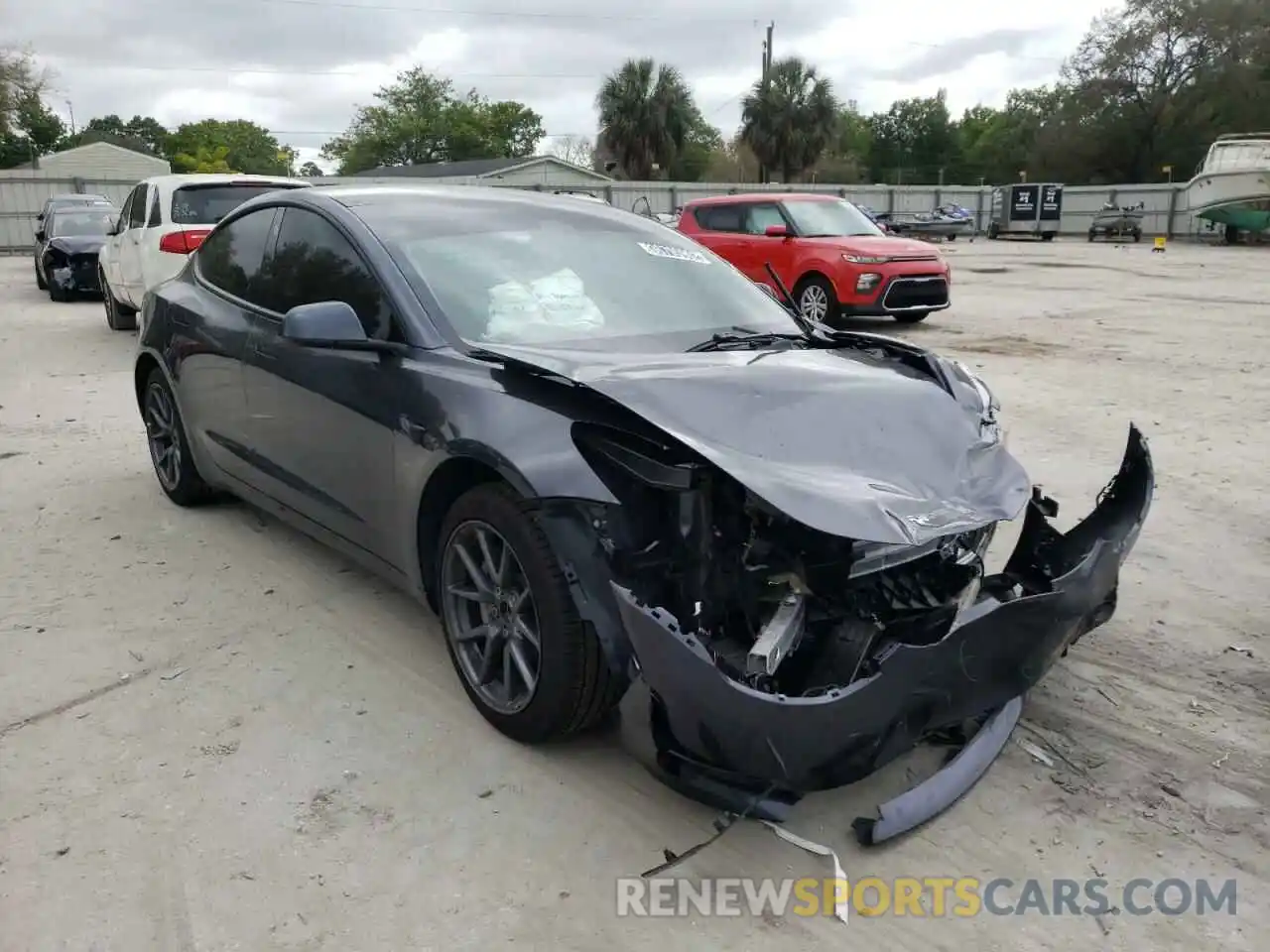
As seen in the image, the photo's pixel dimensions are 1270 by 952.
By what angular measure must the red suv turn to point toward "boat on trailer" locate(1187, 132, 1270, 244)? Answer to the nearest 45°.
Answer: approximately 90° to its left

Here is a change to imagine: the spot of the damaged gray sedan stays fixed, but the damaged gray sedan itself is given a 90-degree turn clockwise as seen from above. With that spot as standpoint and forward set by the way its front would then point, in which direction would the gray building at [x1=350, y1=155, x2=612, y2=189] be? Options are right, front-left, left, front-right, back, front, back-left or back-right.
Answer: back-right

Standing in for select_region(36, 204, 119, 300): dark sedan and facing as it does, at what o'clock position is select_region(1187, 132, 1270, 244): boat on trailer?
The boat on trailer is roughly at 9 o'clock from the dark sedan.

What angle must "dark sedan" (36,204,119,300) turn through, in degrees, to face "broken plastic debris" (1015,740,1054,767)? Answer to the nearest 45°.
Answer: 0° — it already faces it

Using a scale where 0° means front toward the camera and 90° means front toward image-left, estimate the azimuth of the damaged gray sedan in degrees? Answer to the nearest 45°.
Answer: approximately 315°

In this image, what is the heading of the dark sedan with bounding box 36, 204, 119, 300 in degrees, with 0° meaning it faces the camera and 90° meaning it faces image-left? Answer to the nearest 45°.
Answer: approximately 0°

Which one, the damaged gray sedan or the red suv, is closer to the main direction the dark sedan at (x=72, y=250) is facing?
the damaged gray sedan

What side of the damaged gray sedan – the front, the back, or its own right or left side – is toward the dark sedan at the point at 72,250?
back

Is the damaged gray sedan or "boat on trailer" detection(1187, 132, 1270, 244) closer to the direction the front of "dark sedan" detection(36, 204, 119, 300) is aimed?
the damaged gray sedan

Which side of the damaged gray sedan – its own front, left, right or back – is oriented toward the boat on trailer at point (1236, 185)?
left

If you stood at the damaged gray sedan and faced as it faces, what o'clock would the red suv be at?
The red suv is roughly at 8 o'clock from the damaged gray sedan.

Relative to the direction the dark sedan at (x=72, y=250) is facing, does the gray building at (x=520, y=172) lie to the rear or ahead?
to the rear
